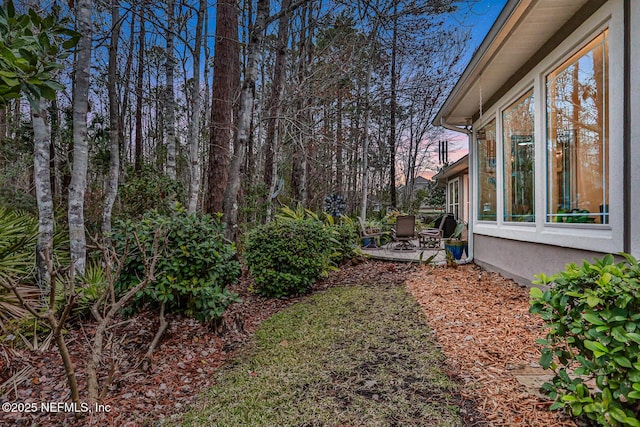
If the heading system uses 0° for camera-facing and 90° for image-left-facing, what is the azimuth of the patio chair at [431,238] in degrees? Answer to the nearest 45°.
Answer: approximately 90°

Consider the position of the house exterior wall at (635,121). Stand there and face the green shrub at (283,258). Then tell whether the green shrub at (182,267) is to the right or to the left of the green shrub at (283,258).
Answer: left

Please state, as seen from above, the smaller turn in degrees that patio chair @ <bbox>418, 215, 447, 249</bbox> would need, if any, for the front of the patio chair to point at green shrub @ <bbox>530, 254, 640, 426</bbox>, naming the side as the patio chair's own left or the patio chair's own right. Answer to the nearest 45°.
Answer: approximately 90° to the patio chair's own left

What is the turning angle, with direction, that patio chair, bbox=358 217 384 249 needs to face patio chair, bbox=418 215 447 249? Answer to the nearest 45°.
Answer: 0° — it already faces it

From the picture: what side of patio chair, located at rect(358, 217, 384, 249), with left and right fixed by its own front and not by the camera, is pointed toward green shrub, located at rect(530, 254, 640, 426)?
right

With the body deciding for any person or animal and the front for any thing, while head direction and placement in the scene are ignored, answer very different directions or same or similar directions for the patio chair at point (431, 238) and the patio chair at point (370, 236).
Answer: very different directions

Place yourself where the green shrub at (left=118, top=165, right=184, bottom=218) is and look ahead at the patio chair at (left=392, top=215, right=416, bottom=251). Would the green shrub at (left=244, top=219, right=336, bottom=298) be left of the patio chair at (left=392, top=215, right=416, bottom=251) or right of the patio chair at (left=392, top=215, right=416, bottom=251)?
right

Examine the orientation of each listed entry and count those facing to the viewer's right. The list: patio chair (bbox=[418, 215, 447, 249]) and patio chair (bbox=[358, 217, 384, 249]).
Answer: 1

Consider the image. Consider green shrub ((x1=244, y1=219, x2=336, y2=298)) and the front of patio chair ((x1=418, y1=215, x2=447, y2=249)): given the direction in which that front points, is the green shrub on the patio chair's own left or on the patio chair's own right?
on the patio chair's own left

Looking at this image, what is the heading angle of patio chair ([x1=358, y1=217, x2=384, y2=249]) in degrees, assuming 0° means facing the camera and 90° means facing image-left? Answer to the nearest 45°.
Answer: approximately 270°
